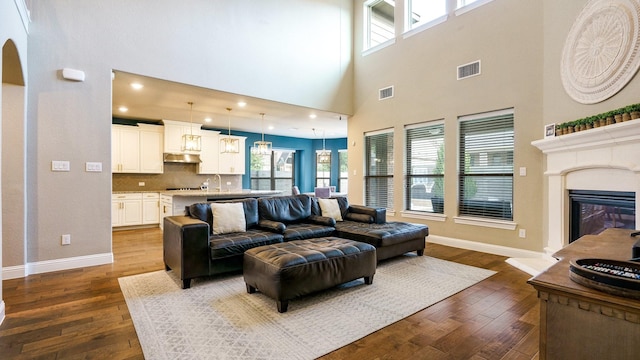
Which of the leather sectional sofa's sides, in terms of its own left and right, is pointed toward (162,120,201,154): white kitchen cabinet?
back

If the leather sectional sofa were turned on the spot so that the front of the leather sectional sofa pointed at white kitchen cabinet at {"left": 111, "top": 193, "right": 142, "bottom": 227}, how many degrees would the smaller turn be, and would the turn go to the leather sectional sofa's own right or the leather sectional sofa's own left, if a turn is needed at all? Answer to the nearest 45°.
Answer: approximately 180°

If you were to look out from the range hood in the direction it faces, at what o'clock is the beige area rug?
The beige area rug is roughly at 12 o'clock from the range hood.

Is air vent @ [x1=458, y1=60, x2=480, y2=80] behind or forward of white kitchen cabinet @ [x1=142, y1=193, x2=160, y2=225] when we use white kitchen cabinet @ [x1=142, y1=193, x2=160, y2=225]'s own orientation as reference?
forward

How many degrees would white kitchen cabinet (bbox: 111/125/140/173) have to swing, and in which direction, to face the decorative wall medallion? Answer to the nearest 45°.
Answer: approximately 45° to its left

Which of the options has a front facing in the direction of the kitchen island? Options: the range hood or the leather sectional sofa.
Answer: the range hood

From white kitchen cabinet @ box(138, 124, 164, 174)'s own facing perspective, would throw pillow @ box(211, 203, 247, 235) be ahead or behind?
ahead

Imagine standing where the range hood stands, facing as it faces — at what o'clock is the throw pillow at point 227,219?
The throw pillow is roughly at 12 o'clock from the range hood.

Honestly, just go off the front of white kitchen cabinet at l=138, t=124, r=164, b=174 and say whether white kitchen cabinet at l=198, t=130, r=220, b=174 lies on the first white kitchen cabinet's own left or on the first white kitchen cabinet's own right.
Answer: on the first white kitchen cabinet's own left

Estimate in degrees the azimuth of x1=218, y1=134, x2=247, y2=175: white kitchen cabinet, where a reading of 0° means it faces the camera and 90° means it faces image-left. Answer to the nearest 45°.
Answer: approximately 0°

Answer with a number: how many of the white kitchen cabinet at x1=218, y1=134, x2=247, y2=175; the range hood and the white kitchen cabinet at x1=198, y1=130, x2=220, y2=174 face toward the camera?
3

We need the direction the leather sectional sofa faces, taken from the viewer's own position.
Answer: facing the viewer and to the right of the viewer
